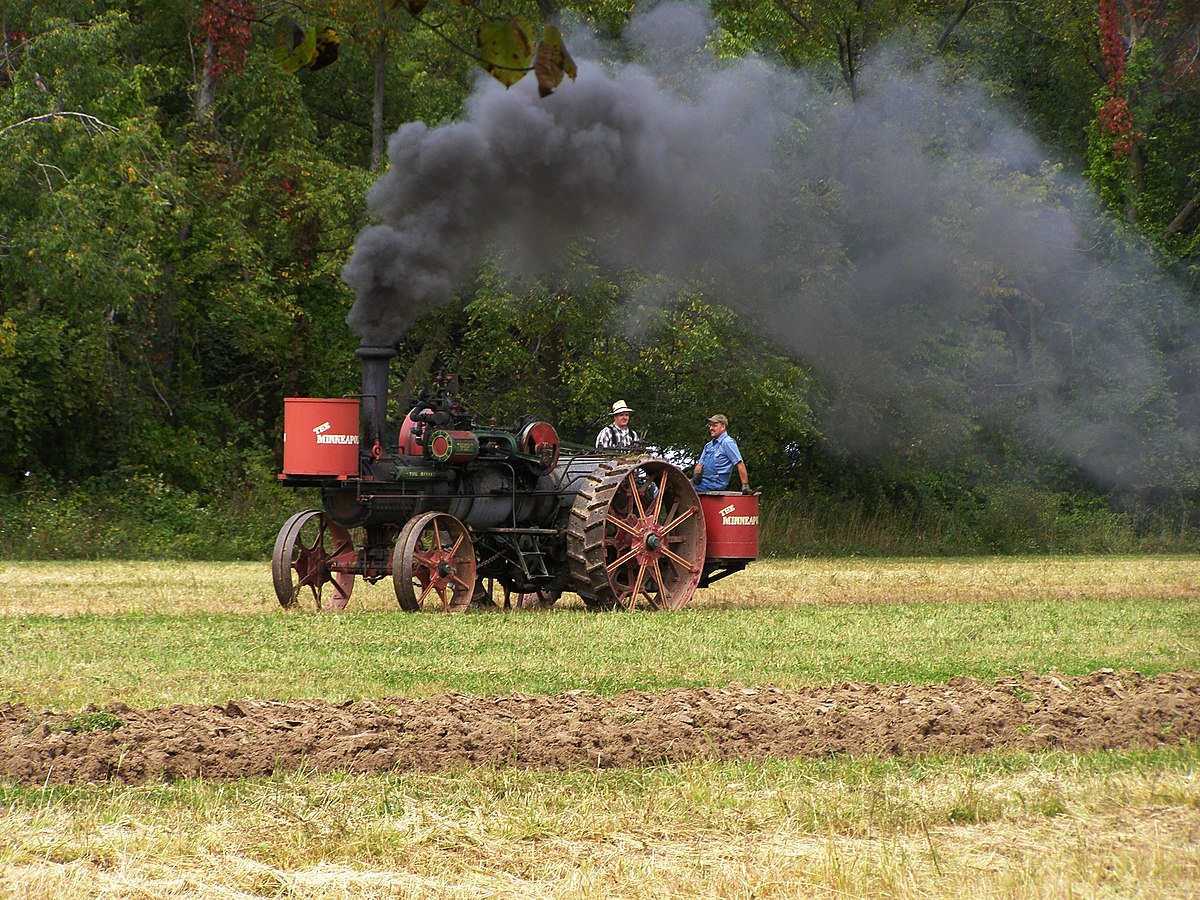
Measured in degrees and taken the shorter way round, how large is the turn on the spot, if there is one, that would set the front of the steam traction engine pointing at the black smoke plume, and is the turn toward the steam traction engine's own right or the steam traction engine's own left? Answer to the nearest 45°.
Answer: approximately 180°

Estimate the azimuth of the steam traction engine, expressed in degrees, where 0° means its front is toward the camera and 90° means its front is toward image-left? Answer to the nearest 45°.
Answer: approximately 45°
